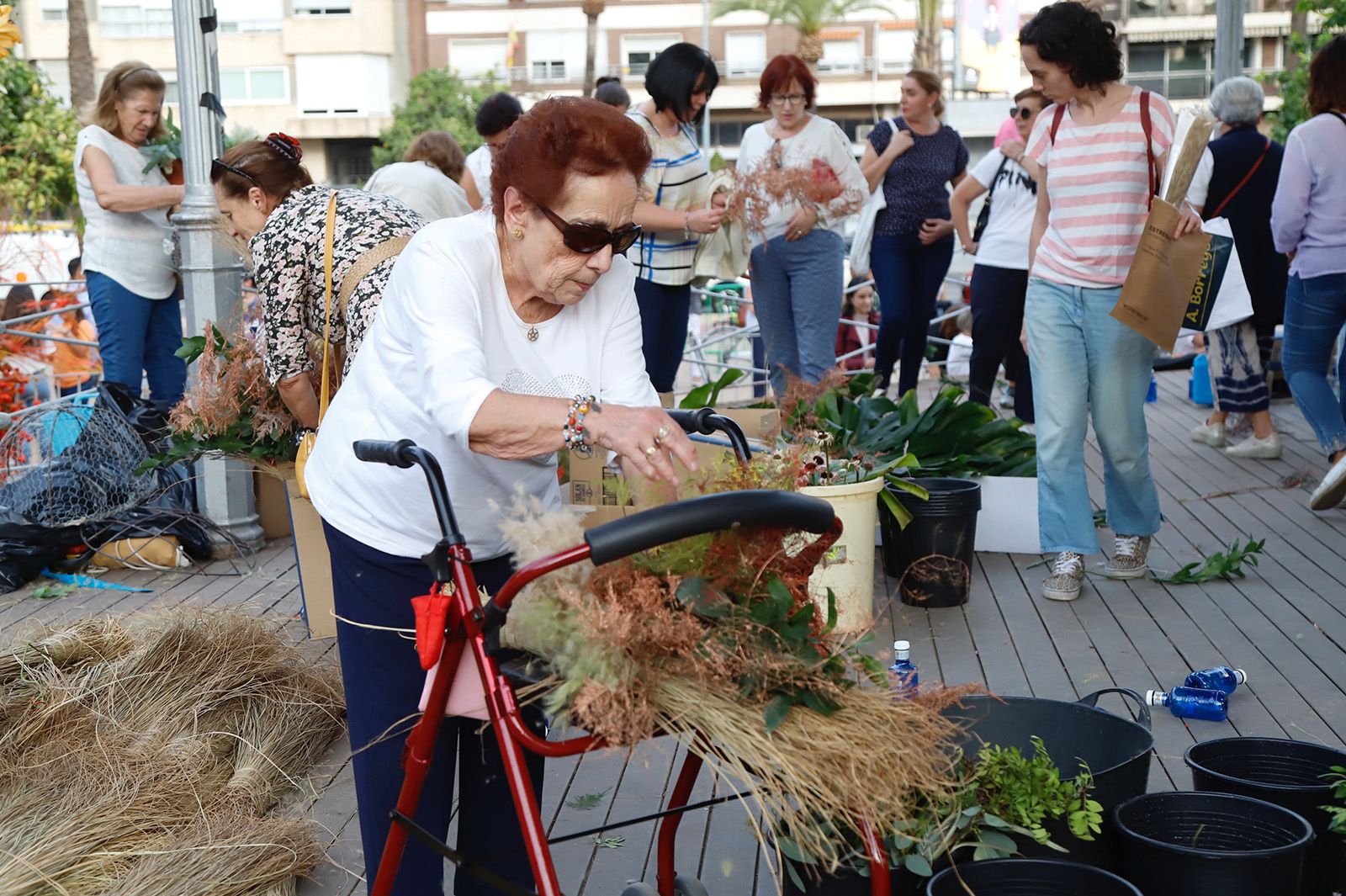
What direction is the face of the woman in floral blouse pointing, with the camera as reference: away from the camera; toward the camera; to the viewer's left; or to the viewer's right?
to the viewer's left

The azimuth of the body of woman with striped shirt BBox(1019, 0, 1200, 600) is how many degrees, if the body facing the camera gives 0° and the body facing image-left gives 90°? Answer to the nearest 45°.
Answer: approximately 0°

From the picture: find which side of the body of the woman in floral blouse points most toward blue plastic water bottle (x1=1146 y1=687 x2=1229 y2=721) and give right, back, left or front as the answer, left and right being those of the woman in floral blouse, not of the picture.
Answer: back

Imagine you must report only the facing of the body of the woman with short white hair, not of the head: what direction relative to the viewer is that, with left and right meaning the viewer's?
facing away from the viewer and to the left of the viewer

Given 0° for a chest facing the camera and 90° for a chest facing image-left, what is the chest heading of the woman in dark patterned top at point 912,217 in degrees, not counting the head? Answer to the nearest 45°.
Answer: approximately 0°

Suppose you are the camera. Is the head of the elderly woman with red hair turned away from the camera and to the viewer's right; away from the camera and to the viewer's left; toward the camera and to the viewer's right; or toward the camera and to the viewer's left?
toward the camera and to the viewer's right

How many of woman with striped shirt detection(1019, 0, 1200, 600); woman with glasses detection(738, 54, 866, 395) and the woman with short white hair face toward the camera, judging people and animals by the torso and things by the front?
2

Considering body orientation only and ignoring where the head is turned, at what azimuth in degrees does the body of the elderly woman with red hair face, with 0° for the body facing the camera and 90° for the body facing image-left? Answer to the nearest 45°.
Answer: approximately 315°

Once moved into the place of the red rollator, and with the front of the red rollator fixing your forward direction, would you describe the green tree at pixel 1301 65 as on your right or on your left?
on your left

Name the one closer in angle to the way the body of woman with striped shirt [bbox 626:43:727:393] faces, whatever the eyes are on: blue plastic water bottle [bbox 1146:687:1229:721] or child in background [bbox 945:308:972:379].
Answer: the blue plastic water bottle
